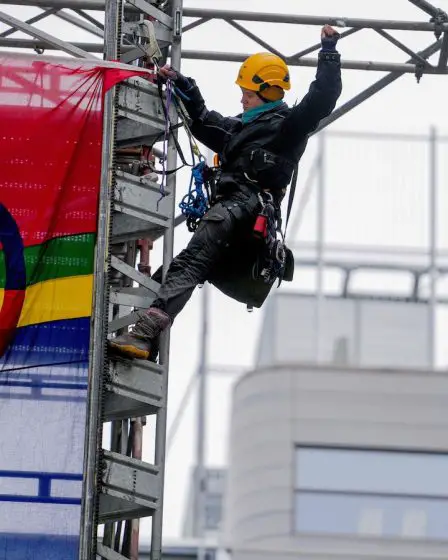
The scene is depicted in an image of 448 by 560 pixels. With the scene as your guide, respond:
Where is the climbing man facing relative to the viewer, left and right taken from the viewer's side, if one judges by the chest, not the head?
facing the viewer and to the left of the viewer

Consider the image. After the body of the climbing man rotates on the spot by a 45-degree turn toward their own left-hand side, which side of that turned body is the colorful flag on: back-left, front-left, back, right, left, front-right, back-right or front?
right

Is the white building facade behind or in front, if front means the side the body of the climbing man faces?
behind
